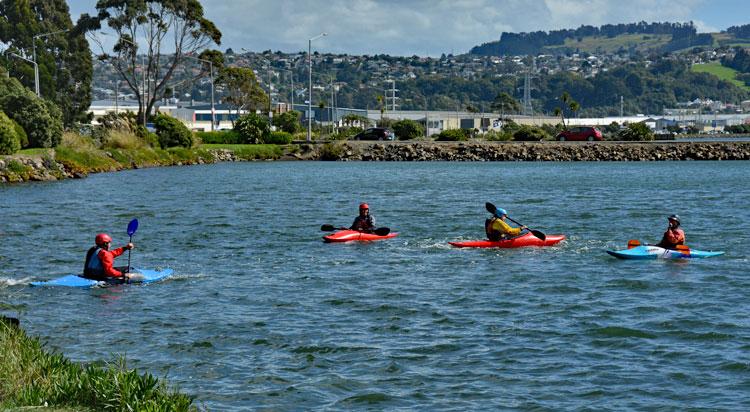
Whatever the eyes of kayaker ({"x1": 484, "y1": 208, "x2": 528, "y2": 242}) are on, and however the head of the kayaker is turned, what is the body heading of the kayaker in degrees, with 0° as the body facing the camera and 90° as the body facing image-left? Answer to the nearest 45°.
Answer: approximately 270°

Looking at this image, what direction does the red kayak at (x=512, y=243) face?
to the viewer's right

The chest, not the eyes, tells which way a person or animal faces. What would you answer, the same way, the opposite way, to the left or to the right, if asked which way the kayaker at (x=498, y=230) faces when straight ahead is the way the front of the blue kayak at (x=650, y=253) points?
the opposite way

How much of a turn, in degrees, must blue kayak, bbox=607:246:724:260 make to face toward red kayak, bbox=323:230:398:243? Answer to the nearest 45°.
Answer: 0° — it already faces it

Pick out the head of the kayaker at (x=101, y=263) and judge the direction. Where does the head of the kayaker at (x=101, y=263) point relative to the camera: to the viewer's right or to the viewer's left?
to the viewer's right

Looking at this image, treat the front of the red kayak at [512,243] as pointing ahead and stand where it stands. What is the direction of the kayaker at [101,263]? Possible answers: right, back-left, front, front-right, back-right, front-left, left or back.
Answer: back-right

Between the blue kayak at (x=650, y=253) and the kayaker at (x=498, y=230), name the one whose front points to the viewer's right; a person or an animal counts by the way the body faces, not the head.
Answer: the kayaker

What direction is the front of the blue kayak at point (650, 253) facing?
to the viewer's left

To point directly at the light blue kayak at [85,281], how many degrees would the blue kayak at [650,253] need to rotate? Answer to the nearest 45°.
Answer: approximately 45° to its left

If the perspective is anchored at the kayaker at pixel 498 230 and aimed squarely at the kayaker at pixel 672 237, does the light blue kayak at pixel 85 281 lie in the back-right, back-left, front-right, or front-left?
back-right
